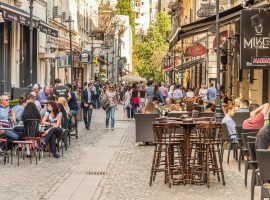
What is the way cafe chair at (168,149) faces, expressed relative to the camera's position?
facing away from the viewer and to the right of the viewer

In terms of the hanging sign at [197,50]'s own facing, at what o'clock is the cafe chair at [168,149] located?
The cafe chair is roughly at 12 o'clock from the hanging sign.

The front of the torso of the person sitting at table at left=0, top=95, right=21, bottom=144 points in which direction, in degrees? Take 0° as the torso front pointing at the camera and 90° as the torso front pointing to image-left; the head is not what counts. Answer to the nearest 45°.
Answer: approximately 315°

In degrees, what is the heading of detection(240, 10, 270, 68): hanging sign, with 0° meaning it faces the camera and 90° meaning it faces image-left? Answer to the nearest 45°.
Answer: approximately 0°
